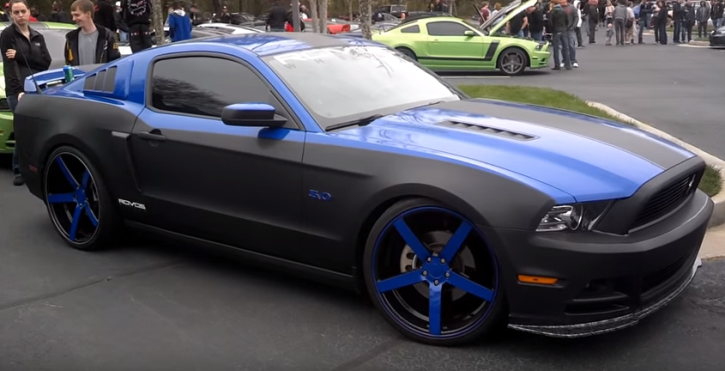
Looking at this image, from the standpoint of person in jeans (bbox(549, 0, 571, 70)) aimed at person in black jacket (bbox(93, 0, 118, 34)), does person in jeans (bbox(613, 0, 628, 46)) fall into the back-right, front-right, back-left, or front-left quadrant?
back-right

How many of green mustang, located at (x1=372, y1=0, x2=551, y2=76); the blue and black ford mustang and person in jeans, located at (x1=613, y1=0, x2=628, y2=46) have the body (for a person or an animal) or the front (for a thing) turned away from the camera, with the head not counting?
1

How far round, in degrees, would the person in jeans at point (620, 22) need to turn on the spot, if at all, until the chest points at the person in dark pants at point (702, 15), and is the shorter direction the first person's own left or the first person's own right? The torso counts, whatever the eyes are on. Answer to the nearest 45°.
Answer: approximately 45° to the first person's own right

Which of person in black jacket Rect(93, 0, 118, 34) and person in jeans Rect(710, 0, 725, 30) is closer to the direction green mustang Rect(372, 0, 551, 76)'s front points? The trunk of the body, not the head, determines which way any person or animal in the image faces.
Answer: the person in jeans

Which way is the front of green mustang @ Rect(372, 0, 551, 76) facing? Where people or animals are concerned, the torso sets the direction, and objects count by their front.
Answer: to the viewer's right

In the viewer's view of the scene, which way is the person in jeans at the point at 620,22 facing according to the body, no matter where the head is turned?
away from the camera

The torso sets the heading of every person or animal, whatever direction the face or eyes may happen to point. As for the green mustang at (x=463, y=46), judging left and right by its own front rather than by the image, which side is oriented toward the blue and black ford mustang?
right

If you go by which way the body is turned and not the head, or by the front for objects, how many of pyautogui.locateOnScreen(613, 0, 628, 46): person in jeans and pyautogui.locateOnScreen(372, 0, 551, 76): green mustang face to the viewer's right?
1

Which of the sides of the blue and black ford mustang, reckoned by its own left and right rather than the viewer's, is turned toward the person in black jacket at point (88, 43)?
back

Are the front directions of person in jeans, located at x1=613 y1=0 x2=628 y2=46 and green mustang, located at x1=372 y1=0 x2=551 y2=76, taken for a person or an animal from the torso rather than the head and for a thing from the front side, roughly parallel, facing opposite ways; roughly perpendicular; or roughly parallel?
roughly perpendicular
